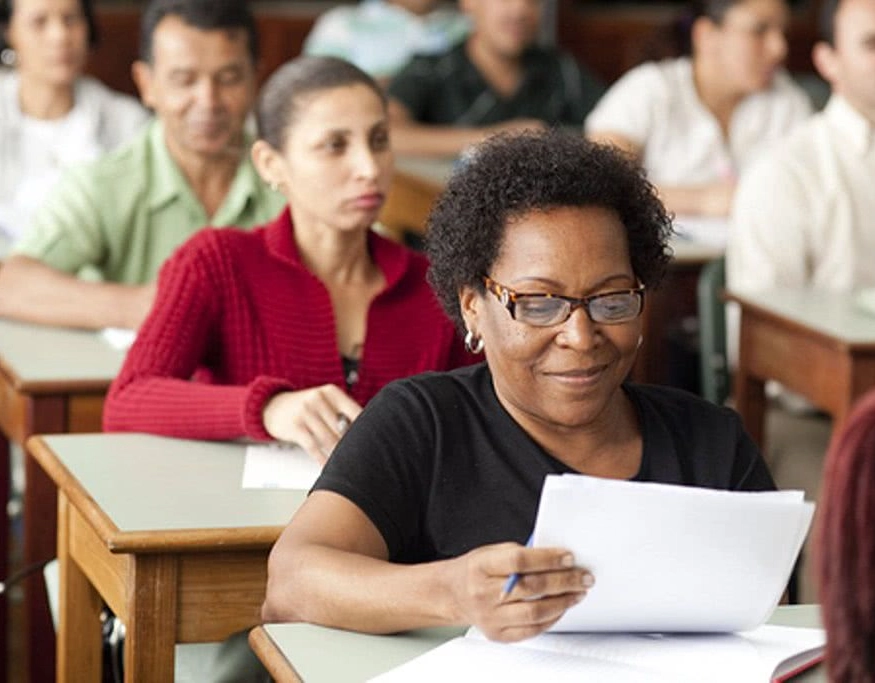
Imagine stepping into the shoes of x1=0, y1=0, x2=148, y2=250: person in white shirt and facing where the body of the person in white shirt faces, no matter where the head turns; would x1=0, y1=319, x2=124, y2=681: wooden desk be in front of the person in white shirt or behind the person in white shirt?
in front

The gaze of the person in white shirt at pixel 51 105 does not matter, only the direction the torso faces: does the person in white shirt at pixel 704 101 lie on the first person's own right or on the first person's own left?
on the first person's own left

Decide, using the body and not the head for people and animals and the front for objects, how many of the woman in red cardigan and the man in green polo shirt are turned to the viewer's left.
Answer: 0

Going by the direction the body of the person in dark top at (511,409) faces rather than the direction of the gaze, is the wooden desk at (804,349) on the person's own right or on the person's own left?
on the person's own left

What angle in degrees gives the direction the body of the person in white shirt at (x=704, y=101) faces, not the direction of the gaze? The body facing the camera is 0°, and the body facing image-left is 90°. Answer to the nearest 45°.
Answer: approximately 315°

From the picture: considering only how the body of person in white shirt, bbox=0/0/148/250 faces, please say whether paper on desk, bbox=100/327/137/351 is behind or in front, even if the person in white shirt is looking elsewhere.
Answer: in front

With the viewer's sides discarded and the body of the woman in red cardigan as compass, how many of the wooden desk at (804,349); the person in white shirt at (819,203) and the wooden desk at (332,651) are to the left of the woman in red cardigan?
2

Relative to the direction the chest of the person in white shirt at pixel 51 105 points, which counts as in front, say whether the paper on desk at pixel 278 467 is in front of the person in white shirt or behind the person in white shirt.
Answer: in front
